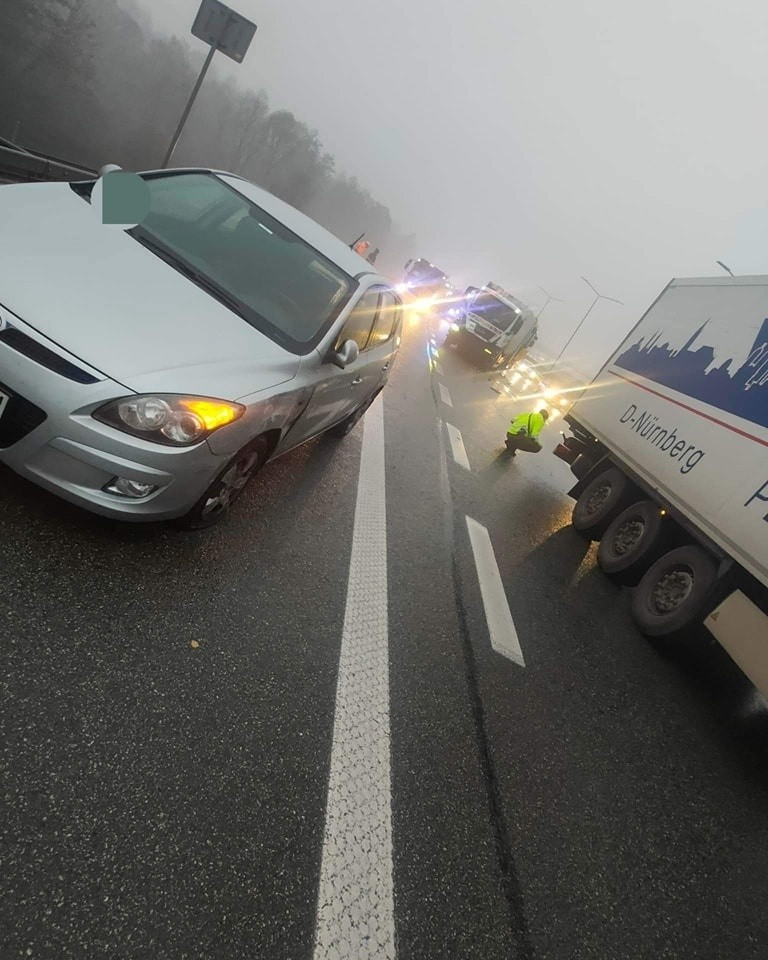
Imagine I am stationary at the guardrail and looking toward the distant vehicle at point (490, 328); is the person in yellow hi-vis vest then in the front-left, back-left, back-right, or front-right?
front-right

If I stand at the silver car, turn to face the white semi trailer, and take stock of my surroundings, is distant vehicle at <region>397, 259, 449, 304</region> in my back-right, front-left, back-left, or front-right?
front-left

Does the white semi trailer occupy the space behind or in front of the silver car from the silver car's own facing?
behind

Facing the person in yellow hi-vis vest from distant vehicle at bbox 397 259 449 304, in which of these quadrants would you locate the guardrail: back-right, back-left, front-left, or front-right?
front-right

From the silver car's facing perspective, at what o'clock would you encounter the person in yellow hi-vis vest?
The person in yellow hi-vis vest is roughly at 6 o'clock from the silver car.

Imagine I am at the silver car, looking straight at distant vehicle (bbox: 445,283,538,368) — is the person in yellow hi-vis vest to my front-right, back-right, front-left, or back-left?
front-right

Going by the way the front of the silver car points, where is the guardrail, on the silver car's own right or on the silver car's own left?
on the silver car's own right

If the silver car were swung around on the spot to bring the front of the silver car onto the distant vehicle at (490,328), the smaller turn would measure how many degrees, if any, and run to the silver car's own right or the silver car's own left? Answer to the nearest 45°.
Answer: approximately 180°
